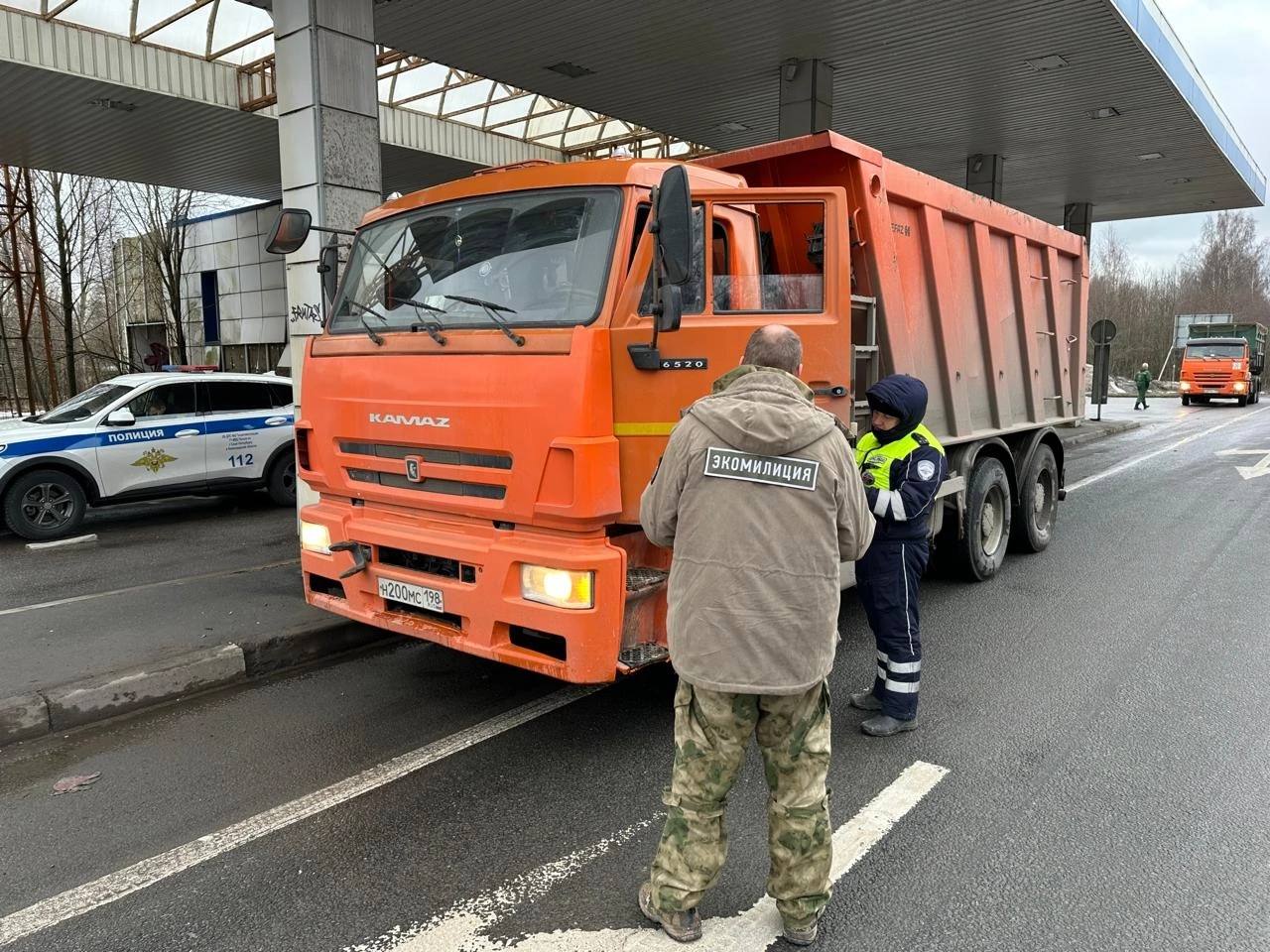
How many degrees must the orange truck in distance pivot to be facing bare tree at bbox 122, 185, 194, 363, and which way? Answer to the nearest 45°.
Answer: approximately 45° to its right

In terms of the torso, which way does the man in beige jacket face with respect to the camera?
away from the camera

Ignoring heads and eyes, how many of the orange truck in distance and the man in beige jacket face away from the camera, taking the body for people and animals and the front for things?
1

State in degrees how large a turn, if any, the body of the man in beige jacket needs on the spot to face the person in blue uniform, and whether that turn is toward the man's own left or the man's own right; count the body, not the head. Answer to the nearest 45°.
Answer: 0° — they already face them

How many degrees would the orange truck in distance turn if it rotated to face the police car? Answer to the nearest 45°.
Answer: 0° — it already faces it

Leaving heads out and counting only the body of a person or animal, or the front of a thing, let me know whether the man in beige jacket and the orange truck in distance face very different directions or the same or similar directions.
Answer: very different directions

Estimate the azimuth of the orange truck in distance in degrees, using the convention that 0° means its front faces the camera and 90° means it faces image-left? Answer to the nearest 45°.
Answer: approximately 0°
